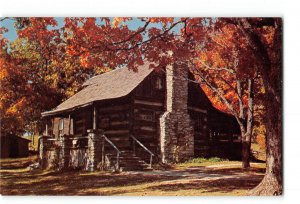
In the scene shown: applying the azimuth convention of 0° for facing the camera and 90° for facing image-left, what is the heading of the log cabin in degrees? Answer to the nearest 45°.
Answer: approximately 45°
